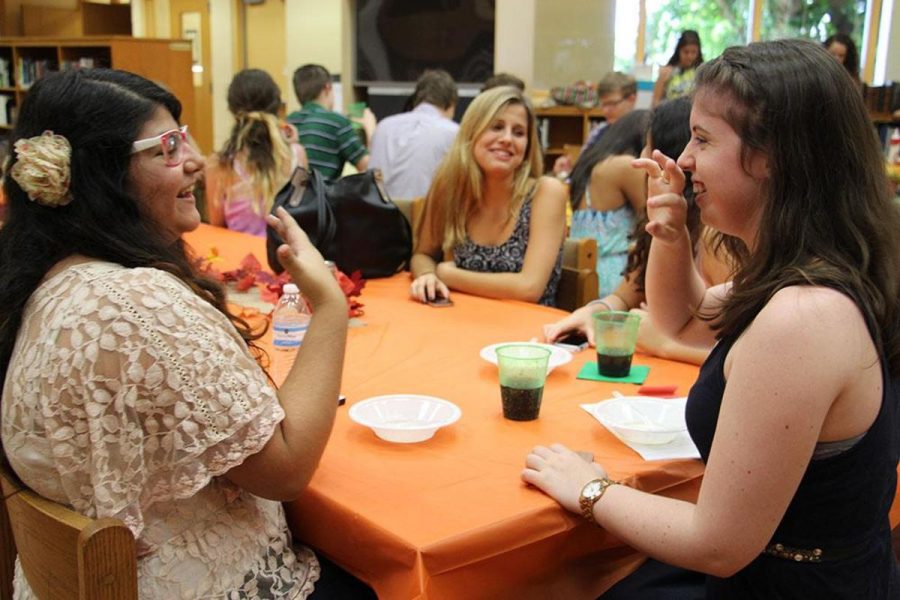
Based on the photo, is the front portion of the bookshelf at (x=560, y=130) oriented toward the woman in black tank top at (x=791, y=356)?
yes

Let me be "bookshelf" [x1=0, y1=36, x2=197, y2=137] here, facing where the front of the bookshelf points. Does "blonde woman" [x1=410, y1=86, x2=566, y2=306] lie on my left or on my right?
on my left

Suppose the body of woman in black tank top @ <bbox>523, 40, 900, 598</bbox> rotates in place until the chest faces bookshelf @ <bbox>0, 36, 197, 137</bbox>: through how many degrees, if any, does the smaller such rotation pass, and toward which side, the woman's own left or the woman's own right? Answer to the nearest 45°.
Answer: approximately 45° to the woman's own right

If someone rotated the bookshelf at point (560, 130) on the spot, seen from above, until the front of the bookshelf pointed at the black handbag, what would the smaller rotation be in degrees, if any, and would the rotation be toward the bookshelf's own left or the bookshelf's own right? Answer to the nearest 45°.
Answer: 0° — it already faces it

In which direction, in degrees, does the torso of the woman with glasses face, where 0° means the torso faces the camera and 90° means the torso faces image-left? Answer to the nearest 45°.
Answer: approximately 270°

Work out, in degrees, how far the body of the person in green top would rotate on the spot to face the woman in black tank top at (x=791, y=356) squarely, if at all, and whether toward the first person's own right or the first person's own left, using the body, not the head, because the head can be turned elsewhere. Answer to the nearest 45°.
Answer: approximately 135° to the first person's own right

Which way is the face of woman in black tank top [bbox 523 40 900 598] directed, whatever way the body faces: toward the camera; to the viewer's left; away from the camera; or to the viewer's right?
to the viewer's left

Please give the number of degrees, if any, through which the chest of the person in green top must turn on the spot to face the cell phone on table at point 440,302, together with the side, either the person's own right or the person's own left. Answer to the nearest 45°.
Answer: approximately 135° to the person's own right

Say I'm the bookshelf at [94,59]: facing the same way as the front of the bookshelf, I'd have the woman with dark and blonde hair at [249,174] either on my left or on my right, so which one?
on my left

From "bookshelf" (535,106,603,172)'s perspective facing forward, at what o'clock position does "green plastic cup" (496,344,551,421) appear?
The green plastic cup is roughly at 12 o'clock from the bookshelf.

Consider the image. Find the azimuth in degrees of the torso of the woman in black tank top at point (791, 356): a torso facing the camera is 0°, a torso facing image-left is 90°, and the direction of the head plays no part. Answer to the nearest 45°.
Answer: approximately 90°
